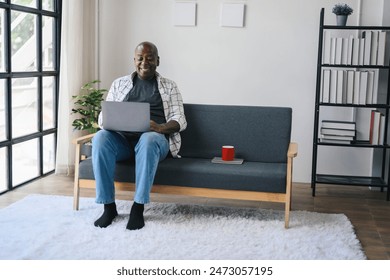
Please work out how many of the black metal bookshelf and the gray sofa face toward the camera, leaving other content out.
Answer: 2

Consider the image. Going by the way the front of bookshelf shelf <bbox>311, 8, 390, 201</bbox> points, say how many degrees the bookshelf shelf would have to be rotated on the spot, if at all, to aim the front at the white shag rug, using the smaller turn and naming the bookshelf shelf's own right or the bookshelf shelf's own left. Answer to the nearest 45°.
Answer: approximately 45° to the bookshelf shelf's own right

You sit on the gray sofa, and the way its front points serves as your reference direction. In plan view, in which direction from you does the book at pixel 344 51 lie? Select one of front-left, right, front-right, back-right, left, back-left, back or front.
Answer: back-left

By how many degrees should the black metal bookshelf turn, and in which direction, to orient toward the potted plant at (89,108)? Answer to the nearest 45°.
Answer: approximately 90° to its right

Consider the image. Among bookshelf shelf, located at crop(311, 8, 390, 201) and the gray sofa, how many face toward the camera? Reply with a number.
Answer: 2

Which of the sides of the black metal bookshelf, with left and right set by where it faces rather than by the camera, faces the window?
right

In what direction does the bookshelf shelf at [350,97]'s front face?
toward the camera

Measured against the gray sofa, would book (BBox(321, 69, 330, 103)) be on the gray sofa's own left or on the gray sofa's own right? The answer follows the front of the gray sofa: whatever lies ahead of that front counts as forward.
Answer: on the gray sofa's own left

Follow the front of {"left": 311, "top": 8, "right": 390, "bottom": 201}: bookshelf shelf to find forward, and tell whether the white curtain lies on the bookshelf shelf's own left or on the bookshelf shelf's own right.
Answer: on the bookshelf shelf's own right

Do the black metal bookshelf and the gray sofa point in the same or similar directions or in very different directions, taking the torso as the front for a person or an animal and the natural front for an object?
same or similar directions

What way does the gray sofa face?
toward the camera

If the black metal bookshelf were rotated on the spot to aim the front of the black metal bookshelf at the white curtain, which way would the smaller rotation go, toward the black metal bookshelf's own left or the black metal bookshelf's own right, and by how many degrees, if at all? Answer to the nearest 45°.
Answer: approximately 90° to the black metal bookshelf's own right

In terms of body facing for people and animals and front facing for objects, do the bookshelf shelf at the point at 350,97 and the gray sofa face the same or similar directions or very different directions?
same or similar directions
